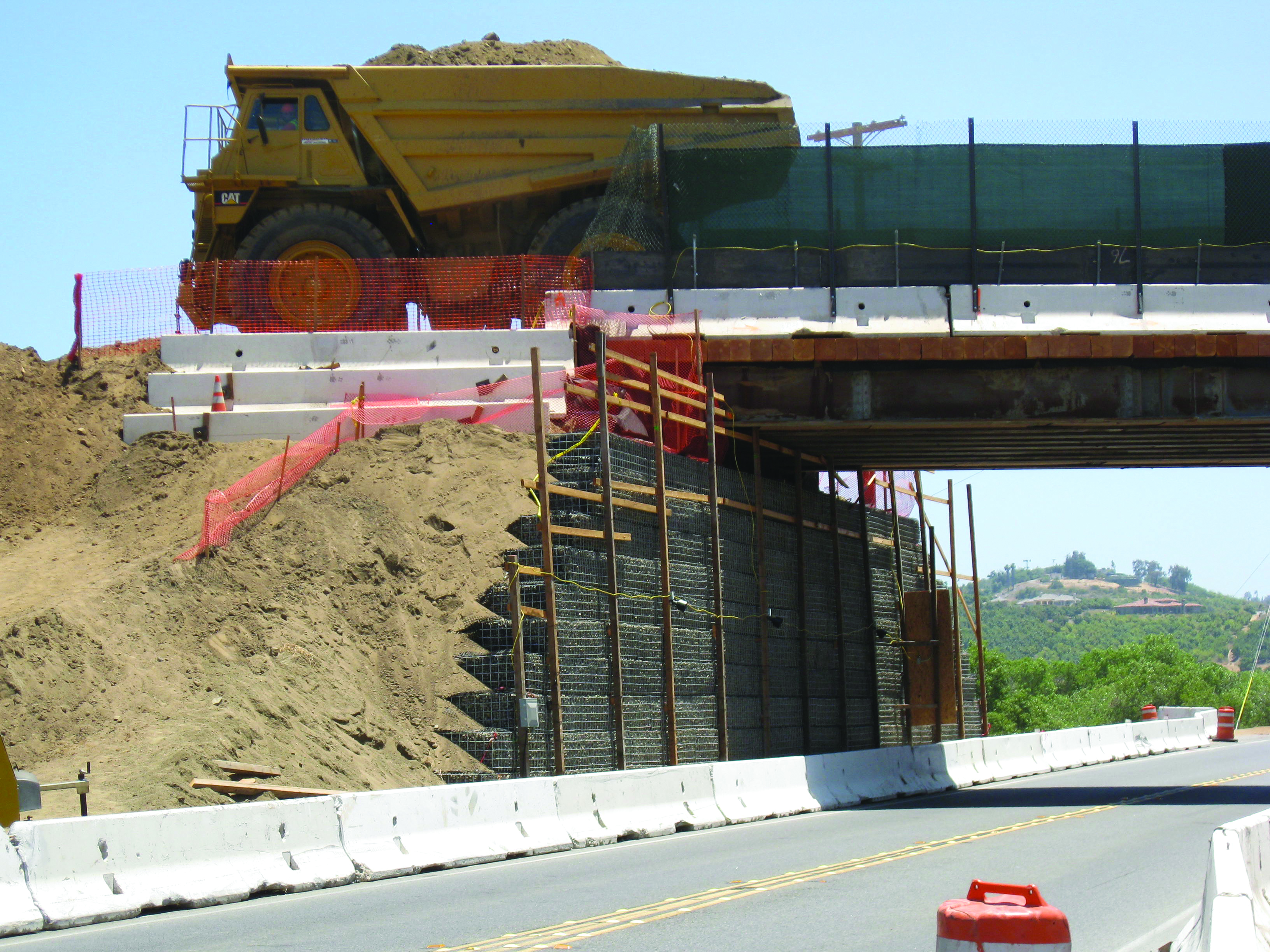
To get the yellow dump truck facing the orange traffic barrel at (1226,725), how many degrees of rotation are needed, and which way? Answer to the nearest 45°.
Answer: approximately 135° to its right

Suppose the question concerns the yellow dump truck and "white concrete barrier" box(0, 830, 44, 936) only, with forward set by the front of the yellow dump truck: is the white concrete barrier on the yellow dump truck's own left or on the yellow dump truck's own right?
on the yellow dump truck's own left

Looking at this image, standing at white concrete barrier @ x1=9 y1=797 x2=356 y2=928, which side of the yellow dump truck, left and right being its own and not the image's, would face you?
left

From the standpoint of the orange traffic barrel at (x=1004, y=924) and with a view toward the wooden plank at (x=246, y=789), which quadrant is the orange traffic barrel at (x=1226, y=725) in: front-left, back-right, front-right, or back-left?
front-right

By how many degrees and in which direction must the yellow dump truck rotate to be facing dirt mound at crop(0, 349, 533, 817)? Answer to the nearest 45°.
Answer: approximately 90° to its left

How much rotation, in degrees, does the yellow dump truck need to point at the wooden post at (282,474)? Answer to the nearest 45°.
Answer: approximately 90° to its left

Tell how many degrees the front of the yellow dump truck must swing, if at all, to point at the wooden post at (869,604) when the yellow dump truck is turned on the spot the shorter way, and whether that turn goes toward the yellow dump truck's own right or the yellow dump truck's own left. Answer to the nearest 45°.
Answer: approximately 180°

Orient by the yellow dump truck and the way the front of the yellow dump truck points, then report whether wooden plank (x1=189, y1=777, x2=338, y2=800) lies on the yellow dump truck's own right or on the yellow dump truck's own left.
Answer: on the yellow dump truck's own left

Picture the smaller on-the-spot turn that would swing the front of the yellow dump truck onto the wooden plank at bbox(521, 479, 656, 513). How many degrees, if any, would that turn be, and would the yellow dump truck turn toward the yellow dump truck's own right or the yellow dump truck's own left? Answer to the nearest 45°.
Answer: approximately 90° to the yellow dump truck's own left

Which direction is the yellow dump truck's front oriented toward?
to the viewer's left

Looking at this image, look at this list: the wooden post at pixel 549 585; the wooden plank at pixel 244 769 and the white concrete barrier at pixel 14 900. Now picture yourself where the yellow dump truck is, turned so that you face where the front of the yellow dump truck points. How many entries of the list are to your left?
3

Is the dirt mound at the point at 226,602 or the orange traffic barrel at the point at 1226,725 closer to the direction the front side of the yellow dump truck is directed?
the dirt mound

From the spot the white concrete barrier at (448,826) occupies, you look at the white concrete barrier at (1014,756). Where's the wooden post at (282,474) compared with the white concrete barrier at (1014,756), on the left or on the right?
left

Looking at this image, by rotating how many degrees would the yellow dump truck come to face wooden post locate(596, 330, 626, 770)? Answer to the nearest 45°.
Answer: approximately 90° to its left
